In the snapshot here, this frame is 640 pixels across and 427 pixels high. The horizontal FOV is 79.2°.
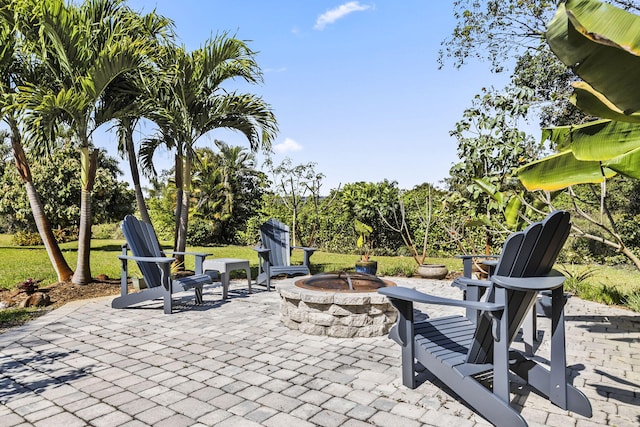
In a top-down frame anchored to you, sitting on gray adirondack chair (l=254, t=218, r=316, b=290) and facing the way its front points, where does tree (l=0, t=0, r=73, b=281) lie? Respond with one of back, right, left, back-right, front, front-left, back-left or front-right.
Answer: back-right

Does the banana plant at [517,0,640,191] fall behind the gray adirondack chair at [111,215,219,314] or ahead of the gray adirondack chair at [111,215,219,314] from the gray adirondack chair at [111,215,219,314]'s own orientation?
ahead

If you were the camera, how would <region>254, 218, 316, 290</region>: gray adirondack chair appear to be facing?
facing the viewer and to the right of the viewer

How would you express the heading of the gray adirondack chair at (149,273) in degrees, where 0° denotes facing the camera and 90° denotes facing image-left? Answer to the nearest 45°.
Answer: approximately 315°

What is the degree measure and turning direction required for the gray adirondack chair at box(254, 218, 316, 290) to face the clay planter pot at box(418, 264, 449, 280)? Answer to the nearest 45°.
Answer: approximately 45° to its left

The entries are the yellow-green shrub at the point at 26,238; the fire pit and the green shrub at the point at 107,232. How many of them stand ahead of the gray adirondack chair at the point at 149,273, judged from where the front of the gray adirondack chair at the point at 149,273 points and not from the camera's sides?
1

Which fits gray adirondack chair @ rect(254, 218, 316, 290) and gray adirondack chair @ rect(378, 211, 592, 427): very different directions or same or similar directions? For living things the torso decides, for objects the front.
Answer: very different directions

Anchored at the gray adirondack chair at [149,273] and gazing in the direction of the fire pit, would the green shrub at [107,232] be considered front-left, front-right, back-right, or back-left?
back-left

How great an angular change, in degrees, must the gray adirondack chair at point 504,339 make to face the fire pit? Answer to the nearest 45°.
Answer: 0° — it already faces it

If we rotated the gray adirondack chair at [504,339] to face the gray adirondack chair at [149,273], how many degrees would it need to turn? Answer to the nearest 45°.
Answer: approximately 45° to its left

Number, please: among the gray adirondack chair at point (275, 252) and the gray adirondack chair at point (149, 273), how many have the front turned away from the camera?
0

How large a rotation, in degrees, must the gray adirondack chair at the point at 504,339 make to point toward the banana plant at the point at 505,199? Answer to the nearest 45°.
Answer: approximately 45° to its right

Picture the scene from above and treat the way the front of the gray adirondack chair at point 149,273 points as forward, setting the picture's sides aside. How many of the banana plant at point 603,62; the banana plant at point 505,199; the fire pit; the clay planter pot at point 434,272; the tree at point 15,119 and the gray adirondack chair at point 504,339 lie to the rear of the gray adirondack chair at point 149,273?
1

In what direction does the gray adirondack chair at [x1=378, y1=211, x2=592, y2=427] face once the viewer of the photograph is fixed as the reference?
facing away from the viewer and to the left of the viewer

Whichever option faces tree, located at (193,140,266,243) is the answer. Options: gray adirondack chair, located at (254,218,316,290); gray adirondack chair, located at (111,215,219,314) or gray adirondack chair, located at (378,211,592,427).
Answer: gray adirondack chair, located at (378,211,592,427)

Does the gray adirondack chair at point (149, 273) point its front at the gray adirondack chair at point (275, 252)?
no
